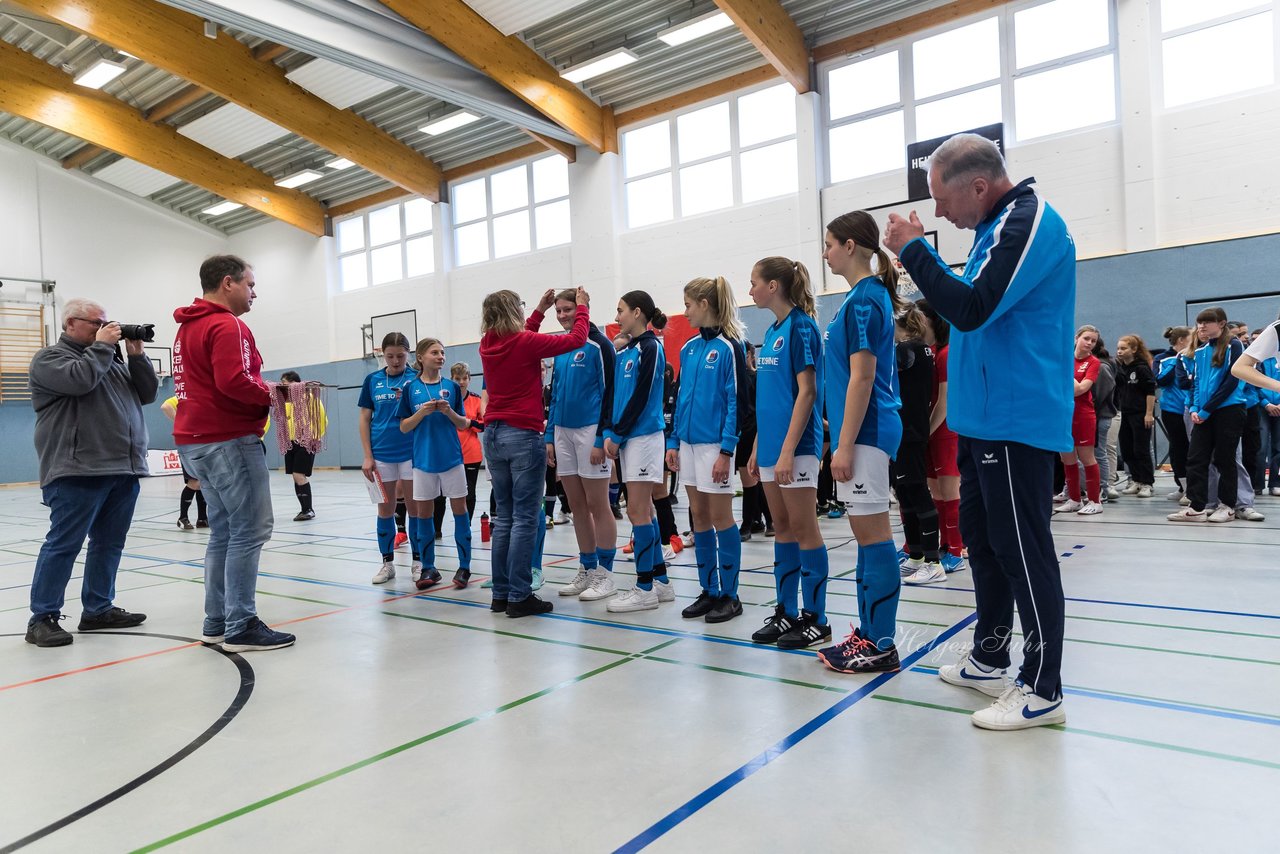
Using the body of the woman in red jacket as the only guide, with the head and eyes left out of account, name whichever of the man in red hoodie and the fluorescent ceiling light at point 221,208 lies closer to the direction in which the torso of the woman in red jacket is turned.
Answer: the fluorescent ceiling light

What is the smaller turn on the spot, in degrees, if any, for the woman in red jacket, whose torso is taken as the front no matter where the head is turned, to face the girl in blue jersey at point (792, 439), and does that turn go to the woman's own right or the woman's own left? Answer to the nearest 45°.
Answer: approximately 90° to the woman's own right

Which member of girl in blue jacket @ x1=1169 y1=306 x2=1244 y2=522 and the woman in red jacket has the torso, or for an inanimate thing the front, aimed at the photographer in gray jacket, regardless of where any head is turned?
the girl in blue jacket

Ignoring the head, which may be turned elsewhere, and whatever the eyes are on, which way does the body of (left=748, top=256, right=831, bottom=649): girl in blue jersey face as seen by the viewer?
to the viewer's left

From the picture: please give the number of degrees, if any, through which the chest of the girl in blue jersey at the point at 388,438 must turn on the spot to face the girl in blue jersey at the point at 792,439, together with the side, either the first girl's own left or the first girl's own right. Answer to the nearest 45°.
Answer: approximately 45° to the first girl's own left

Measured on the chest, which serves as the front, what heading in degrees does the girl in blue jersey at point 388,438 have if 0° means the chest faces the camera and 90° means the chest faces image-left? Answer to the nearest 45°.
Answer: approximately 0°

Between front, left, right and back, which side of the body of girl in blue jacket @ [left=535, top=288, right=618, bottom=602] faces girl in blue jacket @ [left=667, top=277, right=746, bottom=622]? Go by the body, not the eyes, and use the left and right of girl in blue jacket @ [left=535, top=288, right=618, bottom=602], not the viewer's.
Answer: left

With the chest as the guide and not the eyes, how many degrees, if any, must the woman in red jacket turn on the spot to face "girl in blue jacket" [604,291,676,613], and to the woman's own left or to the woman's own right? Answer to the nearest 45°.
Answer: approximately 45° to the woman's own right

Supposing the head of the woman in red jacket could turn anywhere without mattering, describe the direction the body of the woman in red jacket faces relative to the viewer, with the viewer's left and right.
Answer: facing away from the viewer and to the right of the viewer

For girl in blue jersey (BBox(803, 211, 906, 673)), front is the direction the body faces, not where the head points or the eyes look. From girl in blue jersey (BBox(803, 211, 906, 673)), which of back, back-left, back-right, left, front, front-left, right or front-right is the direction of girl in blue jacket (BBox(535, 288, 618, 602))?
front-right

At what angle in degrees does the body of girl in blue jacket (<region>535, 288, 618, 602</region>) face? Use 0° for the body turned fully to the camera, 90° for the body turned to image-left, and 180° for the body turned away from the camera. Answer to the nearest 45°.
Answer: approximately 45°

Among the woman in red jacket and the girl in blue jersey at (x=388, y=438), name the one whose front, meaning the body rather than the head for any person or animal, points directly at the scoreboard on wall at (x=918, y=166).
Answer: the woman in red jacket
